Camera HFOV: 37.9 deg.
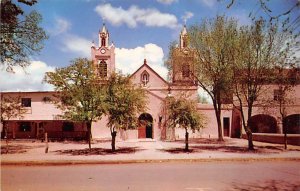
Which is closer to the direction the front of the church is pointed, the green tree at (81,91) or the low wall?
the green tree

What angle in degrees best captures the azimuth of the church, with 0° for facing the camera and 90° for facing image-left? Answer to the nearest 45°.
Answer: approximately 0°

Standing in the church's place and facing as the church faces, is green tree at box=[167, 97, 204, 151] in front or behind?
in front

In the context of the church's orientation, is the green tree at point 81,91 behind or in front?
in front

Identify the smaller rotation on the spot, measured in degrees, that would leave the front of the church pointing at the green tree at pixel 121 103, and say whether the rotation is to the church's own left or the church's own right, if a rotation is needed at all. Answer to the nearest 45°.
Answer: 0° — it already faces it
